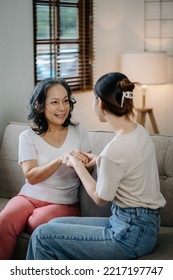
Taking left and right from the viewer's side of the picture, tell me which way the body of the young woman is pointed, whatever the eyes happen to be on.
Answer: facing away from the viewer and to the left of the viewer

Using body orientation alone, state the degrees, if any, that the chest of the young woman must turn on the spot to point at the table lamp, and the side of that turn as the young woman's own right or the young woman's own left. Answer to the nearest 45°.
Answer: approximately 45° to the young woman's own right

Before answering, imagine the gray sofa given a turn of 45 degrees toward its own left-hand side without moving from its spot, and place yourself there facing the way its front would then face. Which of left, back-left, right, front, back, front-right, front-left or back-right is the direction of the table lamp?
back-left

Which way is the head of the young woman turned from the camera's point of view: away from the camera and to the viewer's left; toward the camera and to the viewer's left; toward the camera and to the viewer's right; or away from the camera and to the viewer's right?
away from the camera and to the viewer's left

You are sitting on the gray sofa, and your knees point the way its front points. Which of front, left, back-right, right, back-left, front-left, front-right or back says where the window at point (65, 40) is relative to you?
back

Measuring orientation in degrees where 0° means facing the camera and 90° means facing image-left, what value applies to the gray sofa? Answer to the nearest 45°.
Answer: approximately 0°
